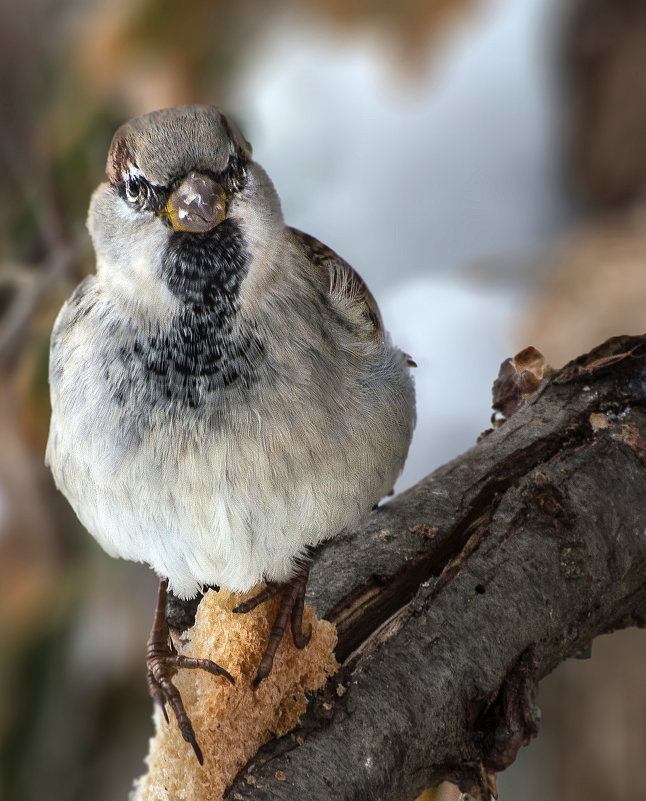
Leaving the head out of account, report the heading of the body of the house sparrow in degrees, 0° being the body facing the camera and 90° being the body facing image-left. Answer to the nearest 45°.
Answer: approximately 0°
